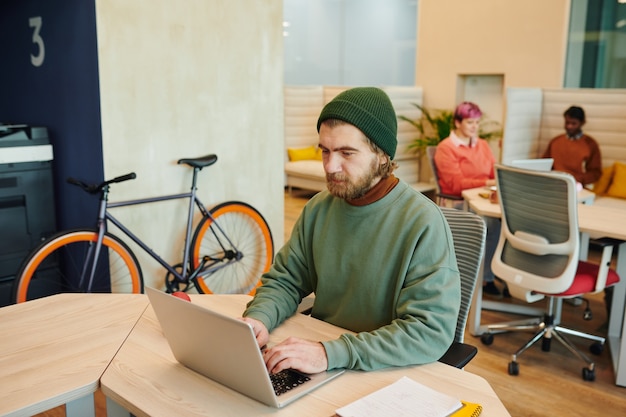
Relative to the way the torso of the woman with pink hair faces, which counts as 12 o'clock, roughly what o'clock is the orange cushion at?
The orange cushion is roughly at 9 o'clock from the woman with pink hair.

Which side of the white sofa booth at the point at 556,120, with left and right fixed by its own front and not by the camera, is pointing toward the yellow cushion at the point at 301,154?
right

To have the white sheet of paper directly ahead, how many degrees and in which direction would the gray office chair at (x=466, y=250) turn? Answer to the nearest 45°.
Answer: approximately 45° to its left

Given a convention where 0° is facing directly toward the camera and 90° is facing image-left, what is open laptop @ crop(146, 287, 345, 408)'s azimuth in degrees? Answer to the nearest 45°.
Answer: approximately 225°

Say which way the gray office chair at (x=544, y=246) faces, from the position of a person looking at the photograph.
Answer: facing away from the viewer and to the right of the viewer

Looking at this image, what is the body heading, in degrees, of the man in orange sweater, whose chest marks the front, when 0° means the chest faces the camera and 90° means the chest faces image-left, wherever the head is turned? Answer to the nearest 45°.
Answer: approximately 45°

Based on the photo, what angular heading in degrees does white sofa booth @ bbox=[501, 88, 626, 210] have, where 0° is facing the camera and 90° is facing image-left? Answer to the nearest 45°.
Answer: approximately 0°
